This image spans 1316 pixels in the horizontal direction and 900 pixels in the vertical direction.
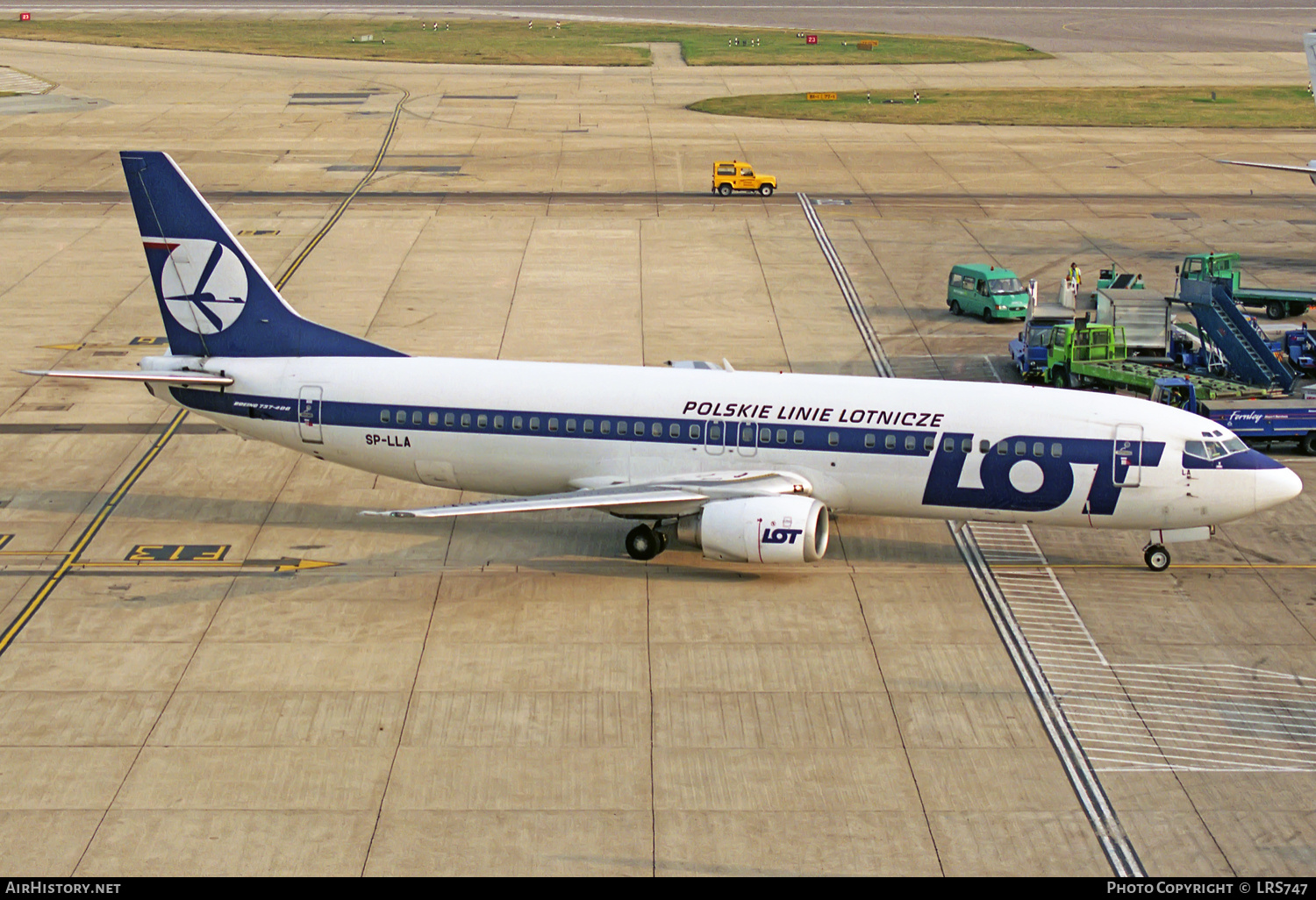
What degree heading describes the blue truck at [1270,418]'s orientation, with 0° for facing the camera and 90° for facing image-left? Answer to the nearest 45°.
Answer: approximately 90°

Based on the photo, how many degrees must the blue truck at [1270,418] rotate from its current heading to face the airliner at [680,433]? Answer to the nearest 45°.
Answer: approximately 45° to its left

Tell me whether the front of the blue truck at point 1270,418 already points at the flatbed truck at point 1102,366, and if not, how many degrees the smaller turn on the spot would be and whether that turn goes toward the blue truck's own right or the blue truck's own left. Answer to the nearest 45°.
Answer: approximately 45° to the blue truck's own right
